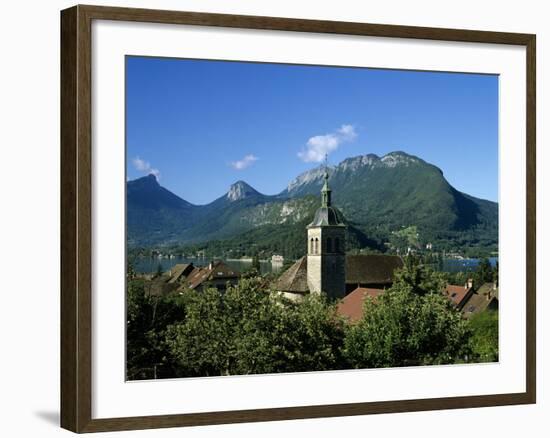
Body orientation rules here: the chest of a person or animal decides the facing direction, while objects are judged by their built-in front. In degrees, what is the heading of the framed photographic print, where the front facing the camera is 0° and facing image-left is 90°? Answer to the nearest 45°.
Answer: approximately 315°
